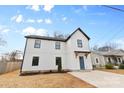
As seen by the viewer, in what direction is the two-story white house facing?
toward the camera

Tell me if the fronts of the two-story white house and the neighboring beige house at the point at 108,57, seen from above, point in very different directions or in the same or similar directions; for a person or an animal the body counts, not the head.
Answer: same or similar directions

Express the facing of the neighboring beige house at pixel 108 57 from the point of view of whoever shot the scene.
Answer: facing the viewer and to the right of the viewer

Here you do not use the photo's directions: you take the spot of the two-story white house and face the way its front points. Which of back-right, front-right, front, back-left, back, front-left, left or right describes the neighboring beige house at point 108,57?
back-left

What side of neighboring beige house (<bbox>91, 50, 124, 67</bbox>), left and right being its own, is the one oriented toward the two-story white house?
right

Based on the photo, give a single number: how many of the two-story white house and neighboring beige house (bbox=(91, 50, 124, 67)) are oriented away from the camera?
0
